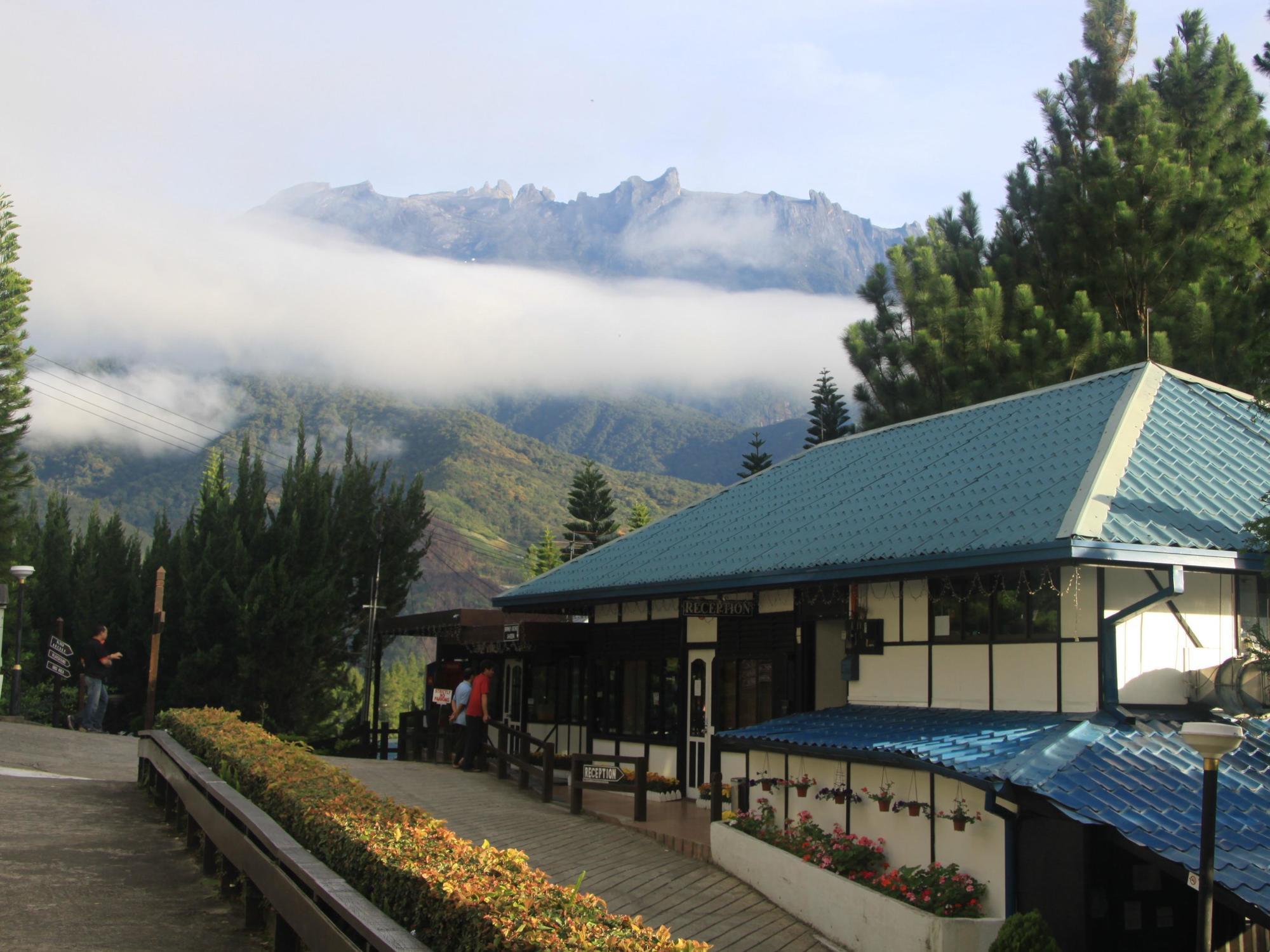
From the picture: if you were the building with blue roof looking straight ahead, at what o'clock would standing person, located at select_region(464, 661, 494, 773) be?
The standing person is roughly at 3 o'clock from the building with blue roof.

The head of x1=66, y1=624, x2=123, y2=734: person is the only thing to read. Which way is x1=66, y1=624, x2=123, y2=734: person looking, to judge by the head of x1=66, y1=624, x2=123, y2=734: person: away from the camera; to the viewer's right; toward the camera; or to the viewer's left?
to the viewer's right

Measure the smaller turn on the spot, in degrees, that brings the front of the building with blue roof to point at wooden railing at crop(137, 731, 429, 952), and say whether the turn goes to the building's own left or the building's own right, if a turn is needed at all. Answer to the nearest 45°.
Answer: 0° — it already faces it

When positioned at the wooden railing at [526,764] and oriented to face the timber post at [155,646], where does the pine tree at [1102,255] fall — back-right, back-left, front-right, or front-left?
back-right

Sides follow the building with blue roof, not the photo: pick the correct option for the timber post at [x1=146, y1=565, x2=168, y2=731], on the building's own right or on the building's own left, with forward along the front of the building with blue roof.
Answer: on the building's own right

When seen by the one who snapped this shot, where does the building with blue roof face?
facing the viewer and to the left of the viewer

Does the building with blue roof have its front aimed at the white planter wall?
yes

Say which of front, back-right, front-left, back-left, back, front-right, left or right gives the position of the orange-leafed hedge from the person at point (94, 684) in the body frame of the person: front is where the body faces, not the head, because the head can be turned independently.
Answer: right

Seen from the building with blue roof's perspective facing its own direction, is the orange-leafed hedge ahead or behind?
ahead

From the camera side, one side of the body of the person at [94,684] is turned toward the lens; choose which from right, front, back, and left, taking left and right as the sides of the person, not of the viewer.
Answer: right

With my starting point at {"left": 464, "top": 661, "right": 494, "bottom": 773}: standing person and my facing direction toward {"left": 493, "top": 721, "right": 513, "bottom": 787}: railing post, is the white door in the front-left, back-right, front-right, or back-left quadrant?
front-left

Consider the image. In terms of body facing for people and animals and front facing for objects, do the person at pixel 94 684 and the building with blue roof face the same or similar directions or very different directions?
very different directions
